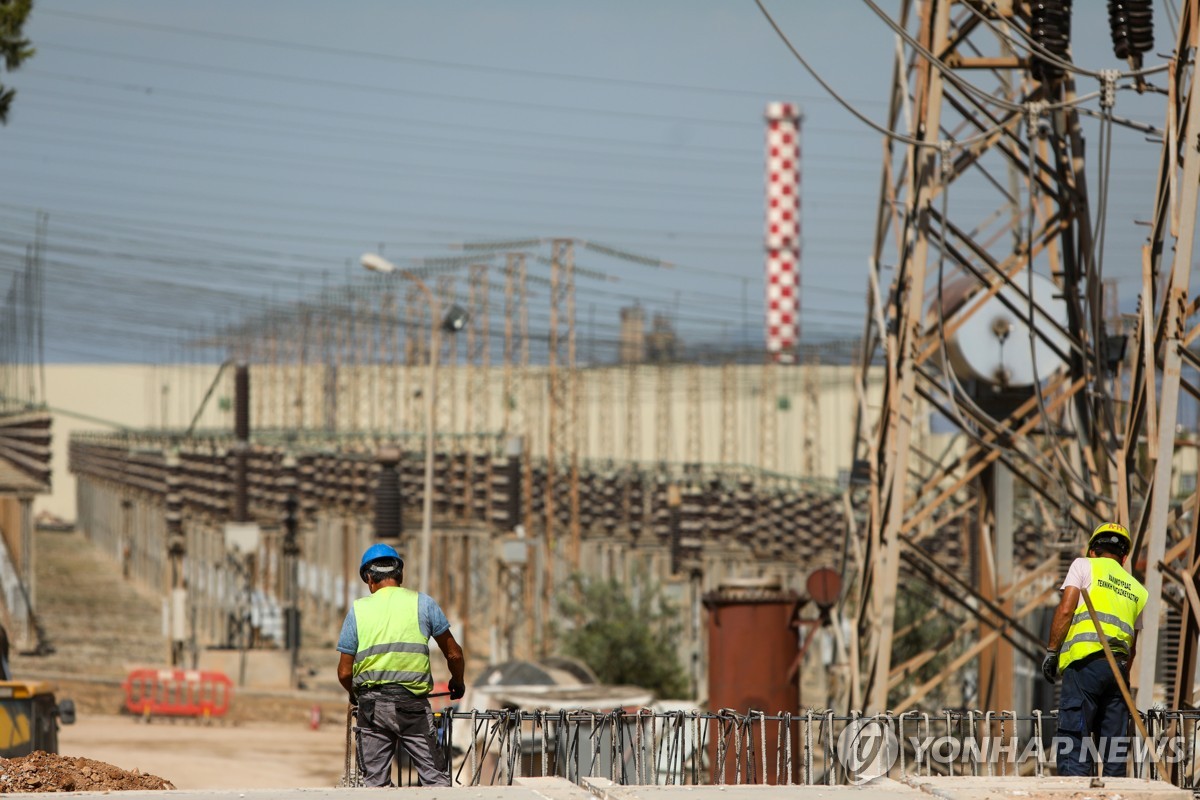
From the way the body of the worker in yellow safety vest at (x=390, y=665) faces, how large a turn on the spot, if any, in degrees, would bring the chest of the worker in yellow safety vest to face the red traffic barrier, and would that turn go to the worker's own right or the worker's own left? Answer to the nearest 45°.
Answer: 0° — they already face it

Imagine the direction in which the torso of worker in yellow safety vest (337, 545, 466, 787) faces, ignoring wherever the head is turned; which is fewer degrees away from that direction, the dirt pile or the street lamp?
the street lamp

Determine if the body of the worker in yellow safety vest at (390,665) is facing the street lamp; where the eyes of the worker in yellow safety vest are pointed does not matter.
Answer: yes

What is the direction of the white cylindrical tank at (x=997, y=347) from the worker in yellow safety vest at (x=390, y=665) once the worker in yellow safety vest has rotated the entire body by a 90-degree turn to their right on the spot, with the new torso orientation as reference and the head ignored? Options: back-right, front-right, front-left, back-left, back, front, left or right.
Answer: front-left

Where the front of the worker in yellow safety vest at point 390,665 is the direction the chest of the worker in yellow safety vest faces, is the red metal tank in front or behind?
in front

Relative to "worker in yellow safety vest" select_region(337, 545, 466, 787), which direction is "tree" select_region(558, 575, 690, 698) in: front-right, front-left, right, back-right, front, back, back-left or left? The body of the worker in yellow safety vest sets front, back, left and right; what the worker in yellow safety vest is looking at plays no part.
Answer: front

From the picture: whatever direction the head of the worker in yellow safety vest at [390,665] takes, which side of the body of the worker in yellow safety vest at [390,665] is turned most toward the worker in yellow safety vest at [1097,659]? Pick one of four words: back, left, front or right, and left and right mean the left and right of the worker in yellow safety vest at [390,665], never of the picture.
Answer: right

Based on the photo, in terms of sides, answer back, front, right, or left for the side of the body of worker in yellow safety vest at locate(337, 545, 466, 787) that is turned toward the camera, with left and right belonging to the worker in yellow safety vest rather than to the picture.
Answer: back

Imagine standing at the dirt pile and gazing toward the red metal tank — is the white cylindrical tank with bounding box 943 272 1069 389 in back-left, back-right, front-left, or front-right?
front-right
